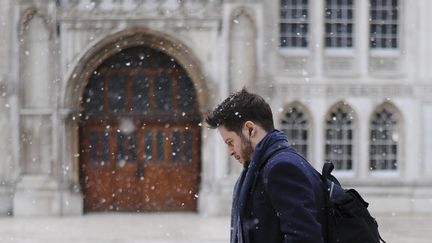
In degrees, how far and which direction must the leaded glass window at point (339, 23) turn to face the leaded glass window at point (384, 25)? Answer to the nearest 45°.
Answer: approximately 90° to its left

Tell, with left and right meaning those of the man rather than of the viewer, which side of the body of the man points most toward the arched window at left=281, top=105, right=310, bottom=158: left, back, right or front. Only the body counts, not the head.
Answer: right

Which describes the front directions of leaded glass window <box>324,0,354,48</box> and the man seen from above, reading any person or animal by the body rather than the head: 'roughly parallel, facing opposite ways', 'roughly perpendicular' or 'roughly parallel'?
roughly perpendicular

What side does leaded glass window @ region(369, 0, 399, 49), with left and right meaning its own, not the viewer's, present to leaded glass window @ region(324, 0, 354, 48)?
right

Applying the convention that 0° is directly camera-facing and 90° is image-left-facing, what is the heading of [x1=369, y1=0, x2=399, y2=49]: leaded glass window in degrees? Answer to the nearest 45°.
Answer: approximately 0°

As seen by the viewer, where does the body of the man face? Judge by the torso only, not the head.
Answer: to the viewer's left

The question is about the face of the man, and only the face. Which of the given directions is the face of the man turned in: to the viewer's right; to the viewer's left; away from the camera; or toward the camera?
to the viewer's left

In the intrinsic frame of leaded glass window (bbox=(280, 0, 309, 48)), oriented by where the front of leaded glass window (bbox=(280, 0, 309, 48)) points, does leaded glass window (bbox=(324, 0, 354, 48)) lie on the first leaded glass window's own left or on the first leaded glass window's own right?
on the first leaded glass window's own left

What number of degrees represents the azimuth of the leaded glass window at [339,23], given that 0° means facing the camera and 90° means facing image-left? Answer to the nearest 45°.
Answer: approximately 0°

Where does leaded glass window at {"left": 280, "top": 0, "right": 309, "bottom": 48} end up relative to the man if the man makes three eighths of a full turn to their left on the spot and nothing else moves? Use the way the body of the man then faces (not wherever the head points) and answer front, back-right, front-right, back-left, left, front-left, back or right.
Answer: back-left
